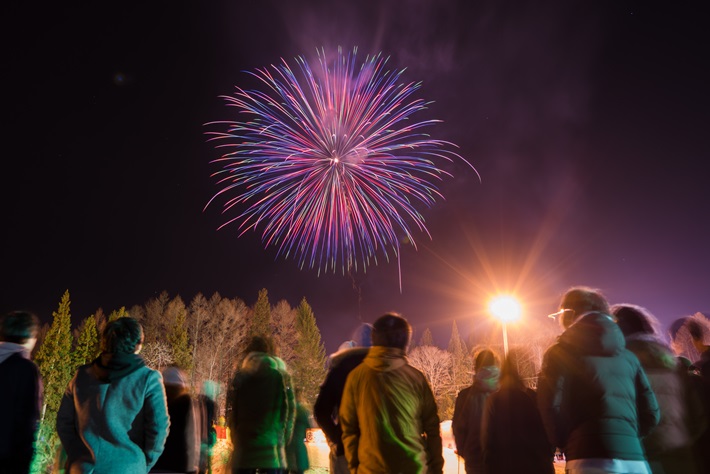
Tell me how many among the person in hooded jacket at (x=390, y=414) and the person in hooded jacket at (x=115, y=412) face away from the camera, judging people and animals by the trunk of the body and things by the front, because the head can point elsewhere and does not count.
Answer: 2

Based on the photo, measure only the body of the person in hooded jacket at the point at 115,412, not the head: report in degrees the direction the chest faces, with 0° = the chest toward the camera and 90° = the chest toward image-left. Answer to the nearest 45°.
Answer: approximately 180°

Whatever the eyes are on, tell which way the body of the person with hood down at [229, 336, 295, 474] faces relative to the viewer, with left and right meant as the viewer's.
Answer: facing away from the viewer

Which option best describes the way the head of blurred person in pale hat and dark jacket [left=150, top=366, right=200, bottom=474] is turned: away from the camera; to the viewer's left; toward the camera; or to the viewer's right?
away from the camera

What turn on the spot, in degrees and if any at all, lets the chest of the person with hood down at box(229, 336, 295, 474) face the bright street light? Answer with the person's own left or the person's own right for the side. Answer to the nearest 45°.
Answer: approximately 45° to the person's own right

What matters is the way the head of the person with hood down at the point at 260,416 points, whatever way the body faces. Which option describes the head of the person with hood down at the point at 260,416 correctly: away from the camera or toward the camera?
away from the camera

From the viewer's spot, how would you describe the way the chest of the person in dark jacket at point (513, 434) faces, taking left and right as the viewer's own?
facing away from the viewer

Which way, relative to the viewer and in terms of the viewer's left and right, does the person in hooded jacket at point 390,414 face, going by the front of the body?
facing away from the viewer

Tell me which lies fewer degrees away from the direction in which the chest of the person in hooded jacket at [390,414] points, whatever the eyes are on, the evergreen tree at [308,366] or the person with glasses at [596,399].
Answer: the evergreen tree

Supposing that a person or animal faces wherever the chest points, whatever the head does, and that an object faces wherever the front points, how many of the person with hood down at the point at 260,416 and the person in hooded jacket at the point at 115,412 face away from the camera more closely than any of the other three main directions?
2

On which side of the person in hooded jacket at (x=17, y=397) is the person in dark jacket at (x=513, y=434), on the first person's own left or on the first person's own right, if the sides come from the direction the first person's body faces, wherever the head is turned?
on the first person's own right
